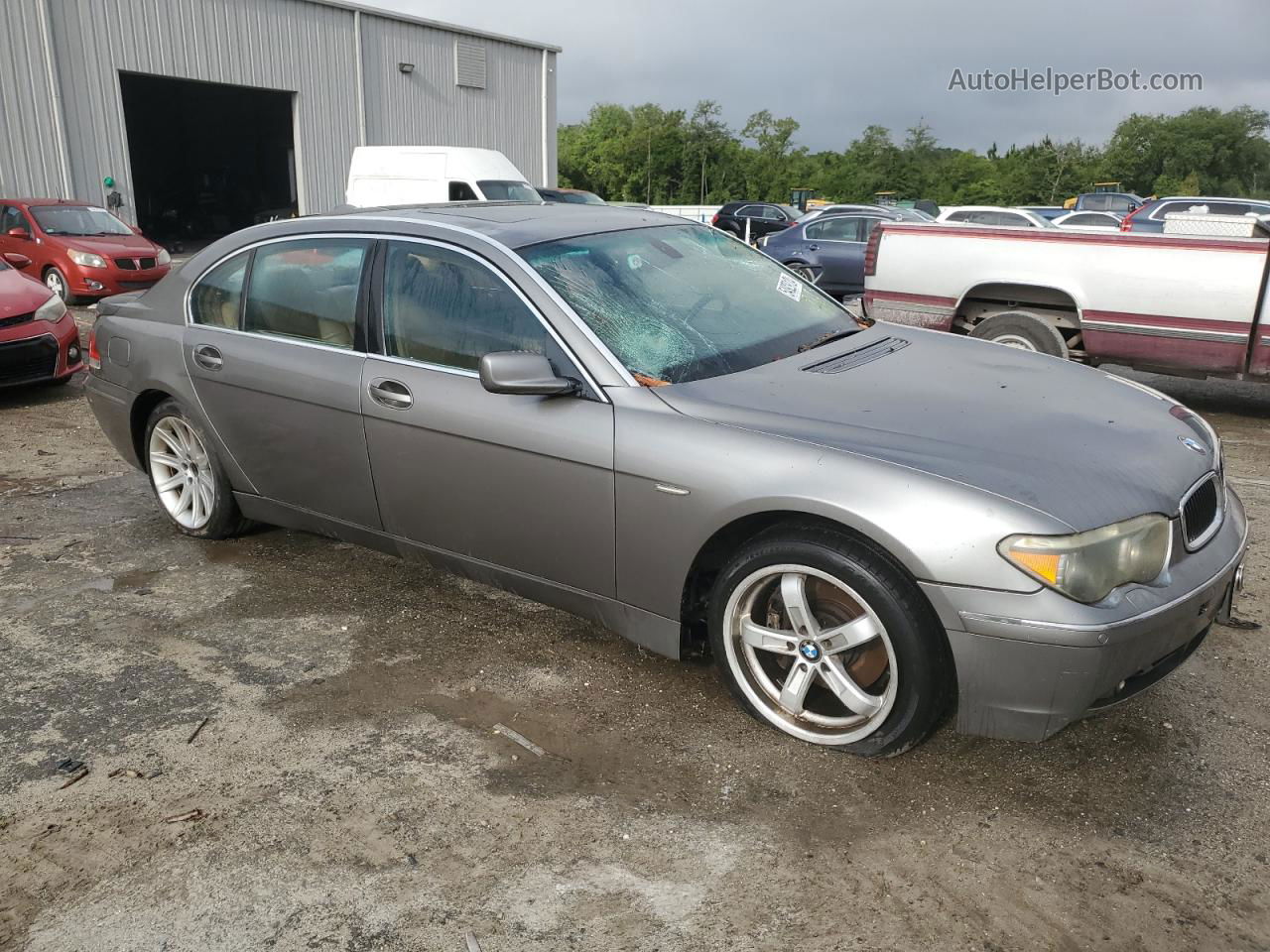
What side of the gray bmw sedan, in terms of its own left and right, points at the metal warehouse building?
back

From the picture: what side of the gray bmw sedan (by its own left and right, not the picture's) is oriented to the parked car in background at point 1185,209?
left

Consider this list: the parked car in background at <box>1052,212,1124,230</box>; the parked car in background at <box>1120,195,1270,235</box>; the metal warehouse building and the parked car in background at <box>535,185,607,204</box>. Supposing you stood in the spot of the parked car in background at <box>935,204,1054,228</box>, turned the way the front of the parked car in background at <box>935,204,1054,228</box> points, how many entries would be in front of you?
2

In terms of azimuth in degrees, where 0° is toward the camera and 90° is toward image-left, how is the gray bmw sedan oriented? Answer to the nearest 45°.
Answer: approximately 315°

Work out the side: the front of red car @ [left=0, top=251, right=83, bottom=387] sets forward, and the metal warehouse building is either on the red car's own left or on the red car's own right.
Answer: on the red car's own left

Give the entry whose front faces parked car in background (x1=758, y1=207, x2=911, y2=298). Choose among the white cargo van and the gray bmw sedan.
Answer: the white cargo van

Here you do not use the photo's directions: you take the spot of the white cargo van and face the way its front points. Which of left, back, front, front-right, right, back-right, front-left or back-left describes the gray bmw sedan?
front-right

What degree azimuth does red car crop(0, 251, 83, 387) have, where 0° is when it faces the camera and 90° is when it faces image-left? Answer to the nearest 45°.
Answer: approximately 315°

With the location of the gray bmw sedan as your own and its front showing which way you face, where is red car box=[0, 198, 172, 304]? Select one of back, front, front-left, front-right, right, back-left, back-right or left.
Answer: back
